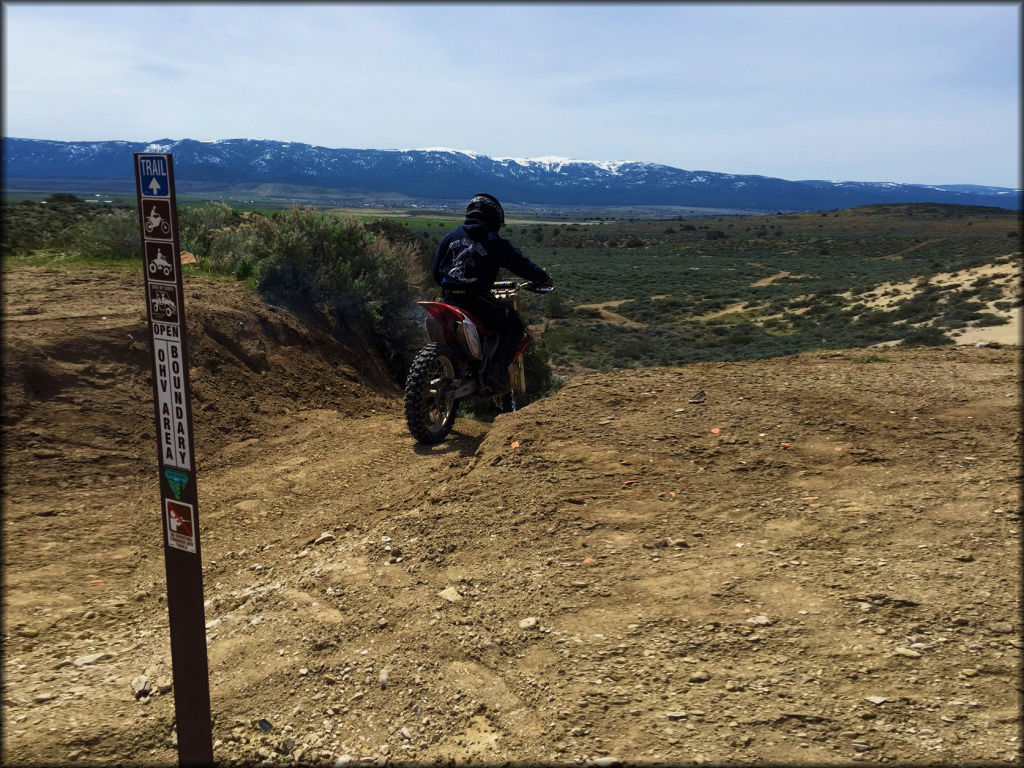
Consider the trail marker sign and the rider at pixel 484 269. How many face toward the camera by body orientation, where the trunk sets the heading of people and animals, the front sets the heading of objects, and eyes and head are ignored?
1

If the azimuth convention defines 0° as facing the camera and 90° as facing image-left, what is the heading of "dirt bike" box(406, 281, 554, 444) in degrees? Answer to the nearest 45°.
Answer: approximately 225°

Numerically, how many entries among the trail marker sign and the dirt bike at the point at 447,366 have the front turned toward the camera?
1

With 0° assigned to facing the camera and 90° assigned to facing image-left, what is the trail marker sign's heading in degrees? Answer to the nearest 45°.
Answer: approximately 0°

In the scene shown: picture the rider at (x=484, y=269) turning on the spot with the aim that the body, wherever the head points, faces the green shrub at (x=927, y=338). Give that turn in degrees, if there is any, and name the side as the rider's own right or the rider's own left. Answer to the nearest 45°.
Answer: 0° — they already face it

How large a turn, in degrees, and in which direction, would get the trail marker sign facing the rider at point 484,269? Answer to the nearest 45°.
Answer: approximately 135° to its left

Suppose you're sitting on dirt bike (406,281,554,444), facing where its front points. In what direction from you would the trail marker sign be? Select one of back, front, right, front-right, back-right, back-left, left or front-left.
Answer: back-right

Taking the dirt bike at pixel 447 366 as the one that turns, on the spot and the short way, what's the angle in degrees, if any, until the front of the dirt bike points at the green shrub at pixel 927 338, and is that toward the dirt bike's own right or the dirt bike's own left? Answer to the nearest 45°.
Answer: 0° — it already faces it

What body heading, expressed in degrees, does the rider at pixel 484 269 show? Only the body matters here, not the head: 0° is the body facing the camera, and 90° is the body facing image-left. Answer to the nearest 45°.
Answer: approximately 225°
